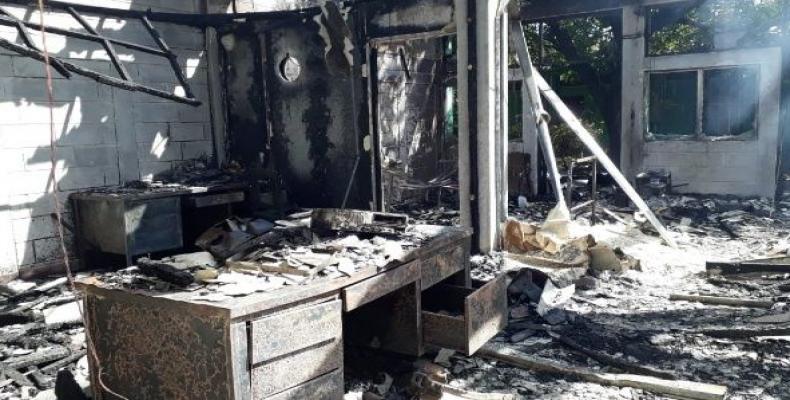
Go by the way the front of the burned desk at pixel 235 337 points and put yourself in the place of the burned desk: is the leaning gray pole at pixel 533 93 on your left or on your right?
on your left

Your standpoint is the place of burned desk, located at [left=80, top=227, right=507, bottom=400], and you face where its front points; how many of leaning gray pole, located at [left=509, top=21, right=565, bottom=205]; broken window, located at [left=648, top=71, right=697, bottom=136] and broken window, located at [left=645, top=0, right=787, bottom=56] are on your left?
3

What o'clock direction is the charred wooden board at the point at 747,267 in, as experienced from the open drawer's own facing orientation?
The charred wooden board is roughly at 9 o'clock from the open drawer.

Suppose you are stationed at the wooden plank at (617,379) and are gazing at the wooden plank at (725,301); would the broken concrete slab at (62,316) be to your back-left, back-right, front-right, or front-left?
back-left

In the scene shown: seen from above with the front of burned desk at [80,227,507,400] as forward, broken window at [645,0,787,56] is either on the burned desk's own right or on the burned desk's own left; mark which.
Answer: on the burned desk's own left

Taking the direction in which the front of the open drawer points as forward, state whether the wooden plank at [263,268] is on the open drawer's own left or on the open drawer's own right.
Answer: on the open drawer's own right

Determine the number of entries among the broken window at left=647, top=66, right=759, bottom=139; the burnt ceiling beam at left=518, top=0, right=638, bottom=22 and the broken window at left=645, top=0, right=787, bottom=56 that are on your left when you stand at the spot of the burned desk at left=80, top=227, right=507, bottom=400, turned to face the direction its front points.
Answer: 3

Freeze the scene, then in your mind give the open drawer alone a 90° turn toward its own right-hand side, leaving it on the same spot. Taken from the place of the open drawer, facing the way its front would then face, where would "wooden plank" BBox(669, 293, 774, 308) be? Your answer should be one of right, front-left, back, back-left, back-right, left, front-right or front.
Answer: back

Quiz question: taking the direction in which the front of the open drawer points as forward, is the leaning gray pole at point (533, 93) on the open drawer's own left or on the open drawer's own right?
on the open drawer's own left

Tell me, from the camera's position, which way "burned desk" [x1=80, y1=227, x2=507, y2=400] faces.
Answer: facing the viewer and to the right of the viewer

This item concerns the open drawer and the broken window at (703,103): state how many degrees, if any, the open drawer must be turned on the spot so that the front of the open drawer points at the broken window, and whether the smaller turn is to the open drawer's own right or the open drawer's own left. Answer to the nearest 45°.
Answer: approximately 90° to the open drawer's own left

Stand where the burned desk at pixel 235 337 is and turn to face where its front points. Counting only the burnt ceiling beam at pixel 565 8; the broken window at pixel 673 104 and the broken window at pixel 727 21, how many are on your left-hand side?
3
